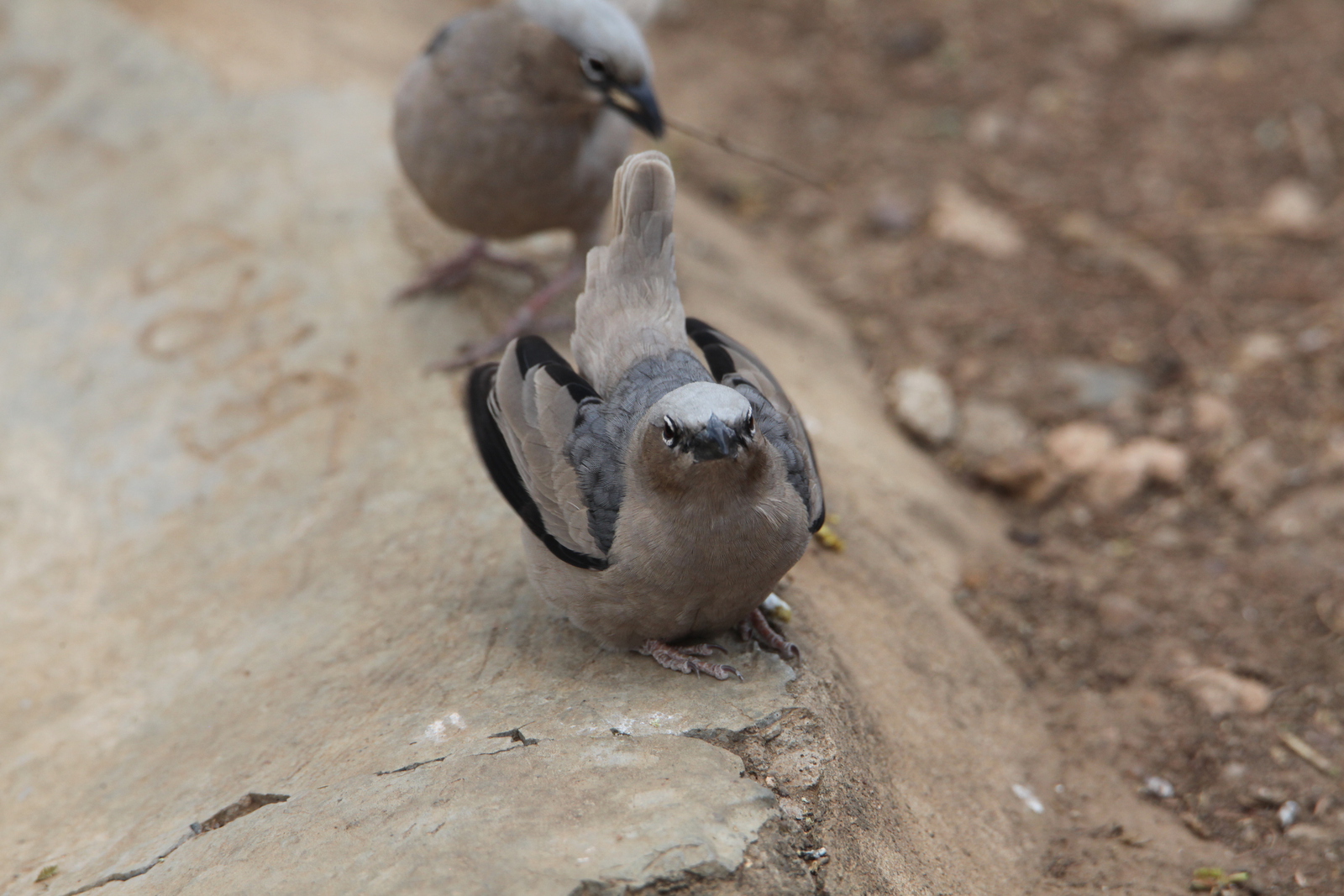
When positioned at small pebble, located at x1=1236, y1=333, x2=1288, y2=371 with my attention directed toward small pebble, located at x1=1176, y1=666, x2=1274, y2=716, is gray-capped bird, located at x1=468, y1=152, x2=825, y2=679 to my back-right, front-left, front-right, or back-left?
front-right

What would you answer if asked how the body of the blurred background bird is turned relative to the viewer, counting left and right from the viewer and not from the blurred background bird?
facing the viewer and to the right of the viewer

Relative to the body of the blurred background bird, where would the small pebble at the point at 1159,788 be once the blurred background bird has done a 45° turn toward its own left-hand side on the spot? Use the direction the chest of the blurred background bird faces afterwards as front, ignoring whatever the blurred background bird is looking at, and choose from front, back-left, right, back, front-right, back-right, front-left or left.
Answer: front-right

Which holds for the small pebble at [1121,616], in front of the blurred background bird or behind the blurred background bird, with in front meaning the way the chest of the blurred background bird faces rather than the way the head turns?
in front

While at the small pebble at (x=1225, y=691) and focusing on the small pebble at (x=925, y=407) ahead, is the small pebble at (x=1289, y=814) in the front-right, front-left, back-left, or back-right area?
back-left
